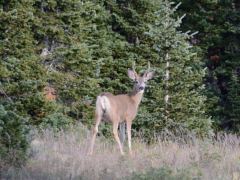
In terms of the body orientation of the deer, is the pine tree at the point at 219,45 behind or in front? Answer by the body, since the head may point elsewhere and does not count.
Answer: in front

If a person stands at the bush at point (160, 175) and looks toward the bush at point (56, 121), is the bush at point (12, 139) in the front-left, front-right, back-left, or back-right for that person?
front-left

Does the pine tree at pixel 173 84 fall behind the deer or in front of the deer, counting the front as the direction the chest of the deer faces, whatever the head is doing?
in front

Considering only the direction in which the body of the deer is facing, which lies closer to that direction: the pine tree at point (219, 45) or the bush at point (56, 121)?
the pine tree

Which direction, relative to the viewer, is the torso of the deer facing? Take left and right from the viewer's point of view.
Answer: facing away from the viewer and to the right of the viewer

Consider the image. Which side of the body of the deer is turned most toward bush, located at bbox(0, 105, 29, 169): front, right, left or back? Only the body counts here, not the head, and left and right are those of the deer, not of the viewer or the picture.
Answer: back

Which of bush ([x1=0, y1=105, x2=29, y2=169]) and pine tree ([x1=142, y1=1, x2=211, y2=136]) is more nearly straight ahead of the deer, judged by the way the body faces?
the pine tree
